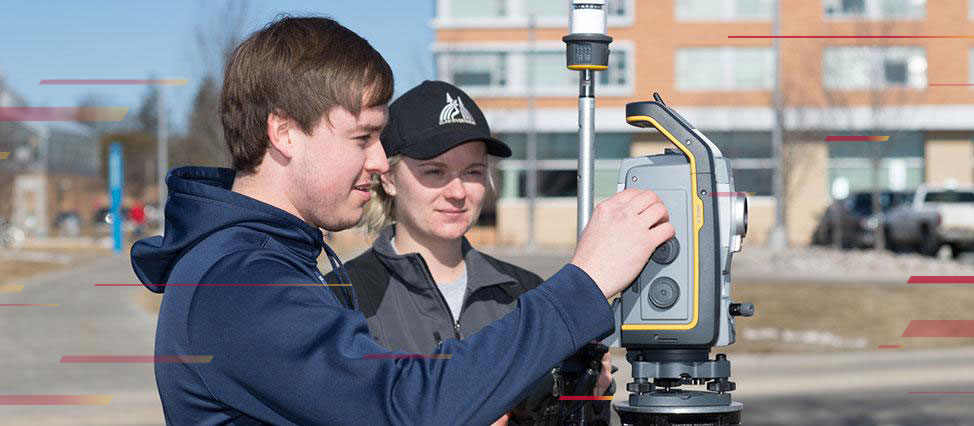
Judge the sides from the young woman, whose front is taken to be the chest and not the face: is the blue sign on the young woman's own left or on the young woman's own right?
on the young woman's own right

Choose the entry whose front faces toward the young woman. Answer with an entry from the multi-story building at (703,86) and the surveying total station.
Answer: the multi-story building

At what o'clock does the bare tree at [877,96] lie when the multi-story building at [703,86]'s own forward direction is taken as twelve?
The bare tree is roughly at 11 o'clock from the multi-story building.

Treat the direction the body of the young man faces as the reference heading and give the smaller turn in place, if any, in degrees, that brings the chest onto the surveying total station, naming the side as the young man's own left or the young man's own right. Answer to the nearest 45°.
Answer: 0° — they already face it

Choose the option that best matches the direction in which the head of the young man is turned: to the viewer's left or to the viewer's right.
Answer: to the viewer's right

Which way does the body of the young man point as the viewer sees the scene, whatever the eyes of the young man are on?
to the viewer's right
